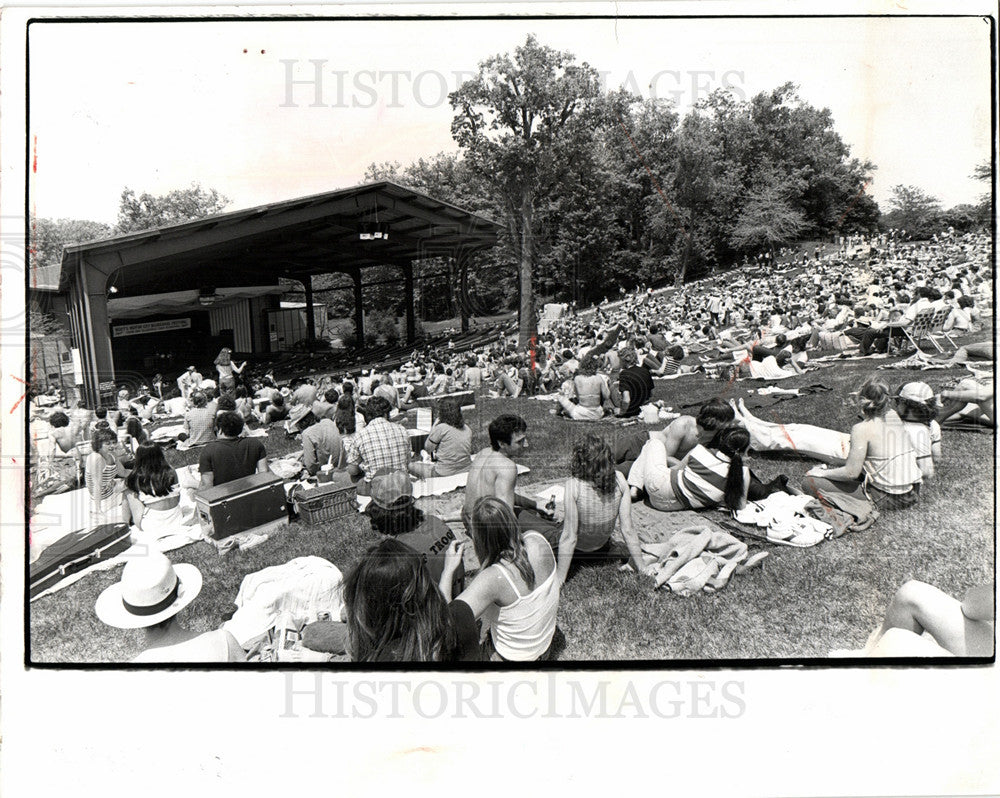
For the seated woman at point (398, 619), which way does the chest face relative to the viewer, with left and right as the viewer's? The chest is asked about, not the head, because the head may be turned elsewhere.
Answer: facing away from the viewer

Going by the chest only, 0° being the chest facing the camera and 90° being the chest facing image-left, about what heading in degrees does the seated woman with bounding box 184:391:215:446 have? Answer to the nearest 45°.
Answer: approximately 180°

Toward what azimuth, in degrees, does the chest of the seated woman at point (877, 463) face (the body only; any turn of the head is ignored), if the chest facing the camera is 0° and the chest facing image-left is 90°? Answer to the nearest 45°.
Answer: approximately 135°

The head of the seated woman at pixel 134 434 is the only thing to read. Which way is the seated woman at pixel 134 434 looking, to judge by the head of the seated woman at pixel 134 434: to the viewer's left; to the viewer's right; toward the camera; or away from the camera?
away from the camera

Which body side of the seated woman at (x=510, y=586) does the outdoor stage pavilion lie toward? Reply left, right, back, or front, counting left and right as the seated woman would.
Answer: front

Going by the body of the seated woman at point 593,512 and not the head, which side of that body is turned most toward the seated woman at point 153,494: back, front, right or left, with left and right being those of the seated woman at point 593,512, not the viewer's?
left

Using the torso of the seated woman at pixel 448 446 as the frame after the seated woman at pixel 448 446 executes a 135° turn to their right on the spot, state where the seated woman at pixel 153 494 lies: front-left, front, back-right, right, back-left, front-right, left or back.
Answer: back

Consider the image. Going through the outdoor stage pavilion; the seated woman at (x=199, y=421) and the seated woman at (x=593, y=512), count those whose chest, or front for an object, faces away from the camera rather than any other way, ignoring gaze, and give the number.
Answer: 2

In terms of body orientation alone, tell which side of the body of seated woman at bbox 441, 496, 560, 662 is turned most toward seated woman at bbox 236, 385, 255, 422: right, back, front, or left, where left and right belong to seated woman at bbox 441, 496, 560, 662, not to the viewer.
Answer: front

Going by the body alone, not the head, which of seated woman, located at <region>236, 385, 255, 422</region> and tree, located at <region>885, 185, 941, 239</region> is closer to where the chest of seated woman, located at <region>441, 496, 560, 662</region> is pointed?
the seated woman

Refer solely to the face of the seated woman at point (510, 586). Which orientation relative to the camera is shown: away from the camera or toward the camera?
away from the camera

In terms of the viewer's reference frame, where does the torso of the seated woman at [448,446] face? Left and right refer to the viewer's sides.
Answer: facing away from the viewer and to the left of the viewer

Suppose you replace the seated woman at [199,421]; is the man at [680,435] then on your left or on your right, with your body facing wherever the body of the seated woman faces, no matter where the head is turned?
on your right

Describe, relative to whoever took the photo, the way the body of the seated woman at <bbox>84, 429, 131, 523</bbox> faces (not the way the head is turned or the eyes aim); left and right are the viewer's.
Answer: facing the viewer and to the right of the viewer

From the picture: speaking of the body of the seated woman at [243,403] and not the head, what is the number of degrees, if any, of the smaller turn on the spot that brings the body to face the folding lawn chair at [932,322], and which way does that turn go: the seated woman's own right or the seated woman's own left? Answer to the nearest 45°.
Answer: approximately 135° to the seated woman's own right

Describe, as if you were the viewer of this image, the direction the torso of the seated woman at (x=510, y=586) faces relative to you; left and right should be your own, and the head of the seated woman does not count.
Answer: facing away from the viewer and to the left of the viewer

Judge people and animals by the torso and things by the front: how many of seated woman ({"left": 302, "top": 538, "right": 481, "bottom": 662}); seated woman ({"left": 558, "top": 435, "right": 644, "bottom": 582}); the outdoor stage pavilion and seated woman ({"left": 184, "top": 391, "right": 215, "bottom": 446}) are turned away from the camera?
3

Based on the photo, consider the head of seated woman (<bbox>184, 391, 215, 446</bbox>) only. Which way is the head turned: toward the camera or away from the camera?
away from the camera
